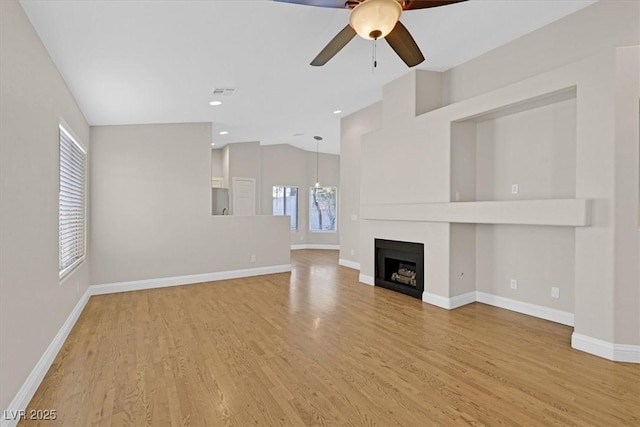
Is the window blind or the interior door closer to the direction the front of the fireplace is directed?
the window blind

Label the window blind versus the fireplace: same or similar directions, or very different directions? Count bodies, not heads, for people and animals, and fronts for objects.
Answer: very different directions

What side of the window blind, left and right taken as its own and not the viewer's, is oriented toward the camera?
right

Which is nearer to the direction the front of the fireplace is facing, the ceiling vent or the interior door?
the ceiling vent

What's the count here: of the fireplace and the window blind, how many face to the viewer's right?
1

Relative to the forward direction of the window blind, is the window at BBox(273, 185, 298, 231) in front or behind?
in front

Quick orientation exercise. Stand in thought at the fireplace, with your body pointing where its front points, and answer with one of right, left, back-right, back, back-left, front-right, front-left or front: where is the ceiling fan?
front-left

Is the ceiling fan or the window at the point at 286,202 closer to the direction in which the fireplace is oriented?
the ceiling fan

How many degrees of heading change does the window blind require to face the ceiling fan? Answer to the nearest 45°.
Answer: approximately 45° to its right

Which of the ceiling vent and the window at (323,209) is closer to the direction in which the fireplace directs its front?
the ceiling vent

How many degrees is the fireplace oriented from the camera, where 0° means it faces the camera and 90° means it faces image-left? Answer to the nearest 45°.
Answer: approximately 45°
